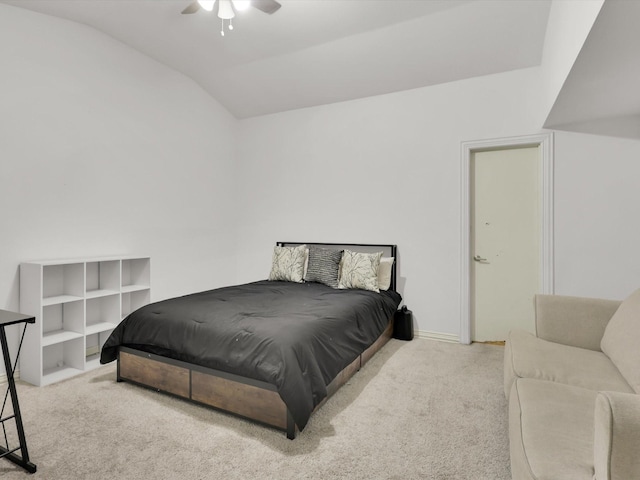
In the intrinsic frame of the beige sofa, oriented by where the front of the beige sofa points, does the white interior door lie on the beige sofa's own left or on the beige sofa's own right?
on the beige sofa's own right

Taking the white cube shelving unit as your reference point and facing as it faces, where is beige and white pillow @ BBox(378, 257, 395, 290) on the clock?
The beige and white pillow is roughly at 11 o'clock from the white cube shelving unit.

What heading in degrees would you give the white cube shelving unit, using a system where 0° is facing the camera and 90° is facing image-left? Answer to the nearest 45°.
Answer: approximately 315°

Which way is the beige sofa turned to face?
to the viewer's left

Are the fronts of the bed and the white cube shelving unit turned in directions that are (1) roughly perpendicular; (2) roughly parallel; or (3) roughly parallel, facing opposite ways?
roughly perpendicular

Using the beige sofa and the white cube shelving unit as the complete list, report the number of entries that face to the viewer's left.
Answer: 1

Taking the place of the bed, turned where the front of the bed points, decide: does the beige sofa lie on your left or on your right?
on your left

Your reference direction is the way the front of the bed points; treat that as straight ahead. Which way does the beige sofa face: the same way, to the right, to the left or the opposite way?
to the right

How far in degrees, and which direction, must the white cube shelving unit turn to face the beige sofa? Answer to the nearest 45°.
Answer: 0° — it already faces it
